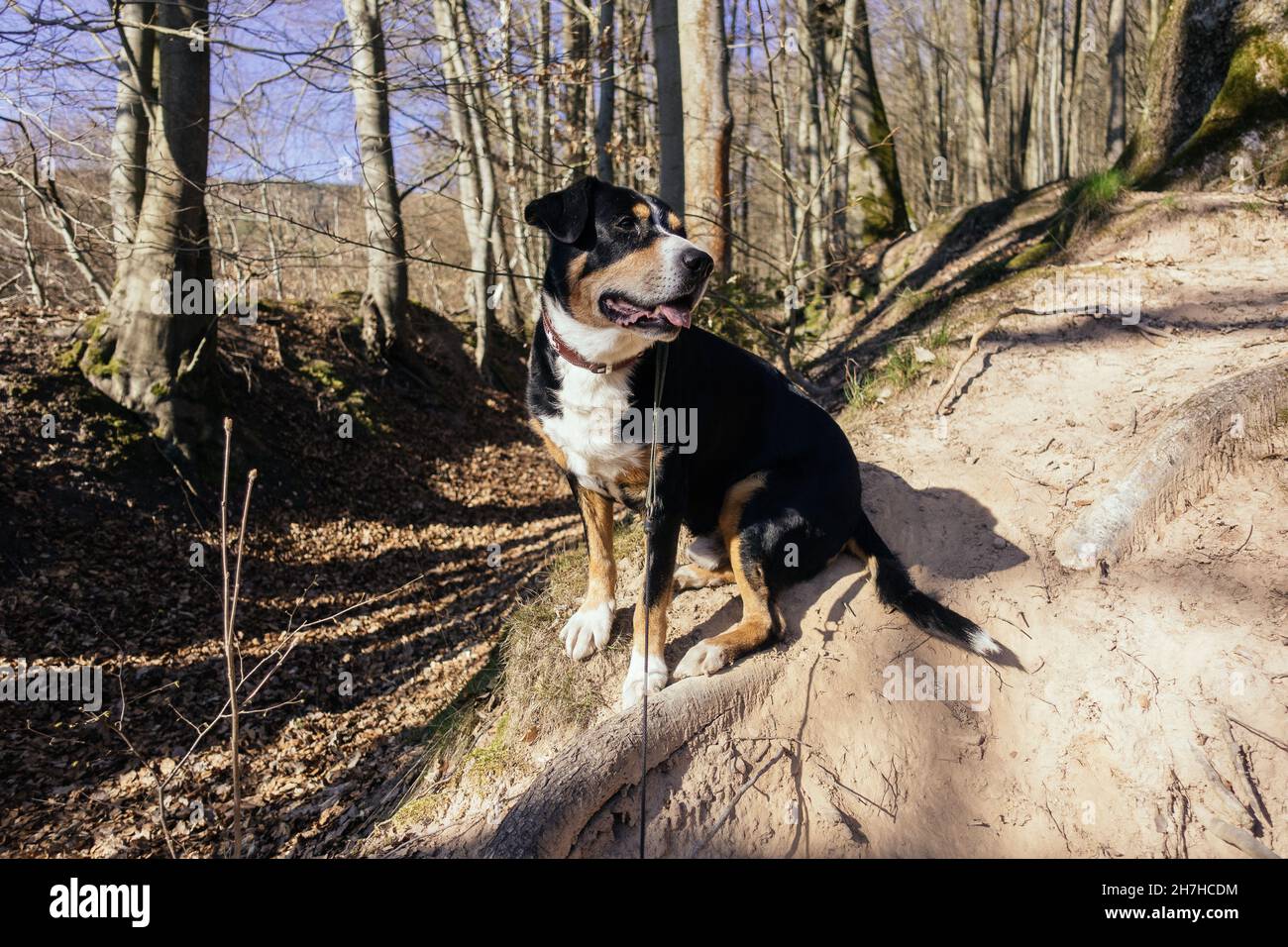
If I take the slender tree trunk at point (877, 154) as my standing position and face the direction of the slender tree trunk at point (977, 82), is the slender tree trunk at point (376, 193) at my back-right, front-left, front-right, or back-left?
back-left

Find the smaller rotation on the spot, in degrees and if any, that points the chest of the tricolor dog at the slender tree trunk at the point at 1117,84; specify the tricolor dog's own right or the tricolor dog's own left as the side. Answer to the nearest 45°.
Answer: approximately 180°

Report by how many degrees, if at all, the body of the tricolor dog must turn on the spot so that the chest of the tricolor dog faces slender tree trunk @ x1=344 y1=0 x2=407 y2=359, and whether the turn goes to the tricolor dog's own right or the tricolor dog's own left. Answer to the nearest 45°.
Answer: approximately 90° to the tricolor dog's own right

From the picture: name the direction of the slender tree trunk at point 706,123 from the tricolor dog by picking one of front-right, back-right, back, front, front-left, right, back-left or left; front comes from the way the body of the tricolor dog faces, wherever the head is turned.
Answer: back-right

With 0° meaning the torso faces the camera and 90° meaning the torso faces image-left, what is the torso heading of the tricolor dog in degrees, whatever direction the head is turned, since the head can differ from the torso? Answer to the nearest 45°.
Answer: approximately 45°

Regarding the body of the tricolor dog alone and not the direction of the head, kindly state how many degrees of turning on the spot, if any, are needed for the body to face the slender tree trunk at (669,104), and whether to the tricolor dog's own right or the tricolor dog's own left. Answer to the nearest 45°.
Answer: approximately 135° to the tricolor dog's own right

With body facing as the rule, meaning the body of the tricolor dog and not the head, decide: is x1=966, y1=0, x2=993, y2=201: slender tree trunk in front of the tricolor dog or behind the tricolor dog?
behind

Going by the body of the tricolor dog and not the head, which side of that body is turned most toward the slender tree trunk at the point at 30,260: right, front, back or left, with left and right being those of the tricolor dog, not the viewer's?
right

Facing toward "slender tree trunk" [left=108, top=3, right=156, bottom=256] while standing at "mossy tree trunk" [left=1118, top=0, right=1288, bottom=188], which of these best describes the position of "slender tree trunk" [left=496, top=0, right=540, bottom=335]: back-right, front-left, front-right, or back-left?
front-right

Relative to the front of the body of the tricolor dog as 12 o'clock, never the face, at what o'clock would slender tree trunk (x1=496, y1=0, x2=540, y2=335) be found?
The slender tree trunk is roughly at 4 o'clock from the tricolor dog.

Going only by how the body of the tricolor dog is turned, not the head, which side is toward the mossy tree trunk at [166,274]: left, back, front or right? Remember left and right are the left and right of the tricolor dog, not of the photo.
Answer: right

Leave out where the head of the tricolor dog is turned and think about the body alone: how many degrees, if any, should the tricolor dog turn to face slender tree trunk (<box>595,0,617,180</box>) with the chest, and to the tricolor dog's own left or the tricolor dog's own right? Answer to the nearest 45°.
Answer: approximately 135° to the tricolor dog's own right

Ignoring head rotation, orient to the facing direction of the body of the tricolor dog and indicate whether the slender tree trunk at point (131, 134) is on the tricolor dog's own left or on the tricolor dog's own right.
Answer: on the tricolor dog's own right
